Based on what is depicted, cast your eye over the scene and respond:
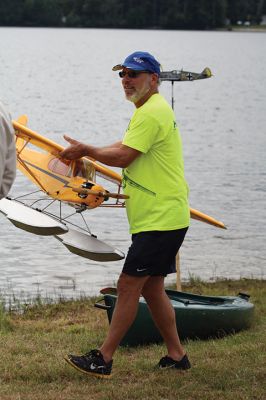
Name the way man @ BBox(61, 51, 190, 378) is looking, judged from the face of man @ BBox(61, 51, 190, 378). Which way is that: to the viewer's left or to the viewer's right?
to the viewer's left
